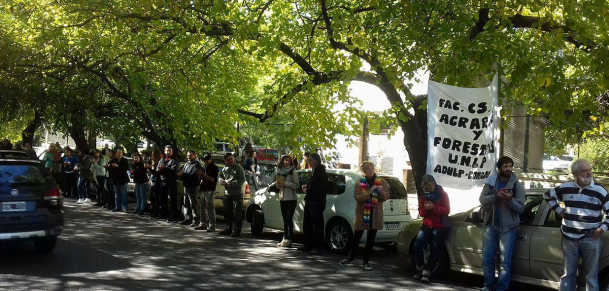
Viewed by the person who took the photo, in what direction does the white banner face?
facing the viewer

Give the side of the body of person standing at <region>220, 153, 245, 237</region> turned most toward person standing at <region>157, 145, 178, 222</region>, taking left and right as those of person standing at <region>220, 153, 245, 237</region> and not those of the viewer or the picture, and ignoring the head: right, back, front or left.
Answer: right

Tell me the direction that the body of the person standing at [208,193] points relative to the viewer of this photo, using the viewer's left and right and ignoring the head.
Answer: facing the viewer and to the left of the viewer

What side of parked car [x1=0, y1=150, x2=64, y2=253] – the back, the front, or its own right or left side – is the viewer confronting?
back

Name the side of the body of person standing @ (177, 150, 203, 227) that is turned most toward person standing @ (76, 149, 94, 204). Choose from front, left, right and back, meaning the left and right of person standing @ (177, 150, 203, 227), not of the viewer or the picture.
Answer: right

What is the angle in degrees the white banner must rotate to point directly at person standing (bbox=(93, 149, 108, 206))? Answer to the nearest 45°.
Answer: approximately 135° to its right

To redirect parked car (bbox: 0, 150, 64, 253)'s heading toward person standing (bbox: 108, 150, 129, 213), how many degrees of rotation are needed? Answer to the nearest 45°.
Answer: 0° — it already faces them

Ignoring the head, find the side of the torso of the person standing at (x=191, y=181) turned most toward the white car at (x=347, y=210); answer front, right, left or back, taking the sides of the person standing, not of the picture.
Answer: left

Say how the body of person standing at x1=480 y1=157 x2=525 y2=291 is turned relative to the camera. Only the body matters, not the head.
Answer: toward the camera

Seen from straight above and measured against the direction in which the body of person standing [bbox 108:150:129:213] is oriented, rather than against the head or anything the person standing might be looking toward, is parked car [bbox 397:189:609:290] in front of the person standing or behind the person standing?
in front

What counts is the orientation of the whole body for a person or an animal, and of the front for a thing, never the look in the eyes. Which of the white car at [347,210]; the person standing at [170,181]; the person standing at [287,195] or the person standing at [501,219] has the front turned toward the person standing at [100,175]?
the white car

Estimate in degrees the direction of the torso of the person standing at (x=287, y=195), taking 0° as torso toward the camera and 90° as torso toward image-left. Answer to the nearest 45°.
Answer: approximately 45°

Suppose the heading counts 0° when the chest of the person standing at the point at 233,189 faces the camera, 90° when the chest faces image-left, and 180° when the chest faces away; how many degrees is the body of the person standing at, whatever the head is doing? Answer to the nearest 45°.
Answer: approximately 45°

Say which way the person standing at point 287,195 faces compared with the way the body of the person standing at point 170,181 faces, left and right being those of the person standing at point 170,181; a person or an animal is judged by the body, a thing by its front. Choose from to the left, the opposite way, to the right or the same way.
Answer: the same way
